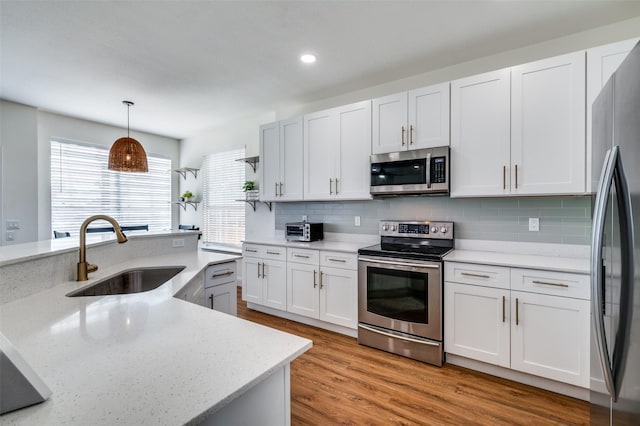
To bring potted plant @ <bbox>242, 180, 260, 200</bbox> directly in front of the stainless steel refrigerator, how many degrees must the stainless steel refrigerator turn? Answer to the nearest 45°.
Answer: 0° — it already faces it

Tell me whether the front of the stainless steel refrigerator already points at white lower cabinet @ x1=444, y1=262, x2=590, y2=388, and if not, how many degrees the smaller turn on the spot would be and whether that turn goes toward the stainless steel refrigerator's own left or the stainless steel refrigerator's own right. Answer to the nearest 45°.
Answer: approximately 45° to the stainless steel refrigerator's own right

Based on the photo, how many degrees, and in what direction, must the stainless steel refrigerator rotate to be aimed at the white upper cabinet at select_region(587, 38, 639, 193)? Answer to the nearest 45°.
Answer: approximately 90° to its right

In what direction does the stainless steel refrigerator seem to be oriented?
to the viewer's left

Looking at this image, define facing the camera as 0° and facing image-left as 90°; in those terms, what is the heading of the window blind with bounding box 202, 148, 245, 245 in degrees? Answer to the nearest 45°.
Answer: approximately 45°

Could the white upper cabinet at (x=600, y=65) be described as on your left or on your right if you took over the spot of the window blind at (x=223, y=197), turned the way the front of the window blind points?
on your left

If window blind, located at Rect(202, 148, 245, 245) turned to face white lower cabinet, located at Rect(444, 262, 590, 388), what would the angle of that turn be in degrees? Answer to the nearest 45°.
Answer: approximately 90° to its left

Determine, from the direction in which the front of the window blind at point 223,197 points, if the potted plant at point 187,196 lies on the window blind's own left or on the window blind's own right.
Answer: on the window blind's own right

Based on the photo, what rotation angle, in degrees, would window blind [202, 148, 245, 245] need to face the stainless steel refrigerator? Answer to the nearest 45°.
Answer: approximately 45° to its left

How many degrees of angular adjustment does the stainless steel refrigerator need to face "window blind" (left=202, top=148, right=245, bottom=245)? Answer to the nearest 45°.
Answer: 0° — it already faces it

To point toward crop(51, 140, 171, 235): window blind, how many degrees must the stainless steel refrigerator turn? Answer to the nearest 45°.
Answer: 0° — it already faces it

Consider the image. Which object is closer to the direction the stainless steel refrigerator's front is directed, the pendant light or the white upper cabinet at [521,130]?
the pendant light

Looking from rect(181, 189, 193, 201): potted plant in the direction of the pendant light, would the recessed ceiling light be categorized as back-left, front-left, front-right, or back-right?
front-left
